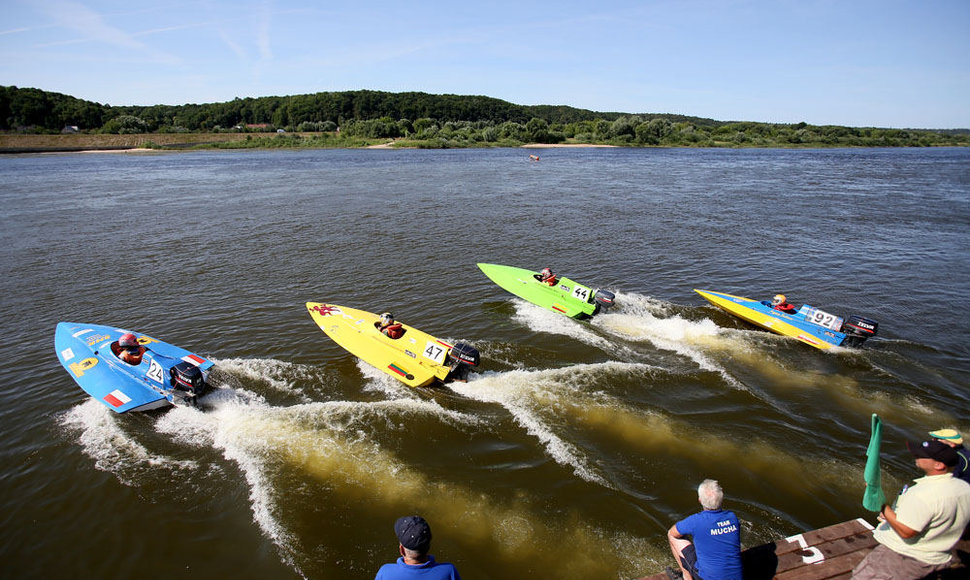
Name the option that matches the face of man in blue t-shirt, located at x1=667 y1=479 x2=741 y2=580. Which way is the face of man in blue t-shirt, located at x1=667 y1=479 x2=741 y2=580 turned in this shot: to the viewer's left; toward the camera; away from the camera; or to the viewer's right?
away from the camera

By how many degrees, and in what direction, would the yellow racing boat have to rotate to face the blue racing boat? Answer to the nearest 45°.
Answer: approximately 45° to its left

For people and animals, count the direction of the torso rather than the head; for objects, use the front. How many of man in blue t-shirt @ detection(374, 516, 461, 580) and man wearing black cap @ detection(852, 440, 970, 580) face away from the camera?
1

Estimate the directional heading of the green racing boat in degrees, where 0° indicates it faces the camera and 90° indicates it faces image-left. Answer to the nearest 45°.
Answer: approximately 135°

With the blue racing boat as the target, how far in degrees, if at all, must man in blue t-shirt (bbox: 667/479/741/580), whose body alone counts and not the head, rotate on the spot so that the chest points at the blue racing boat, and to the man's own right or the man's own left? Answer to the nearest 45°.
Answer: approximately 45° to the man's own left

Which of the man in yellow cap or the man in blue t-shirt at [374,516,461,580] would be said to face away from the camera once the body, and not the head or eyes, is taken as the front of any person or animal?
the man in blue t-shirt

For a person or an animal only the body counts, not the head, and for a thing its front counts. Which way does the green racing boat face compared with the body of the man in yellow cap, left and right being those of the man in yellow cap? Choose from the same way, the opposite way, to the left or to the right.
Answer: the same way

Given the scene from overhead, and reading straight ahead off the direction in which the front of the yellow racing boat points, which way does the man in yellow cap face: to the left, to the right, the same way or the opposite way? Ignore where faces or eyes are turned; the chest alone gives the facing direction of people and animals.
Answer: the same way

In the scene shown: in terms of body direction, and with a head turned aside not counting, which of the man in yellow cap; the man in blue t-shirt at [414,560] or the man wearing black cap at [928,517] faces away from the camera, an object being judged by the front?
the man in blue t-shirt

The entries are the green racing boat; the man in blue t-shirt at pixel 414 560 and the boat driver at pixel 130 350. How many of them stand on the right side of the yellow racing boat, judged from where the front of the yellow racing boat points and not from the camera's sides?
1

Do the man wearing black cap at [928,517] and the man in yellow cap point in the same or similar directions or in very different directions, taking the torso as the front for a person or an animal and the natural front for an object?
same or similar directions

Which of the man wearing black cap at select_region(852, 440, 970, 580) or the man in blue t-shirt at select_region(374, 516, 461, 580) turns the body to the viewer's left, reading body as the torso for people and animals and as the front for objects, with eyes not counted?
the man wearing black cap

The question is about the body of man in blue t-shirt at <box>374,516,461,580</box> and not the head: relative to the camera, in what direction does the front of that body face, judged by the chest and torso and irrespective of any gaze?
away from the camera

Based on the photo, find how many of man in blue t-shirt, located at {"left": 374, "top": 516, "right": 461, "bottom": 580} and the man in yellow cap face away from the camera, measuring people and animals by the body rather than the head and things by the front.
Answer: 1

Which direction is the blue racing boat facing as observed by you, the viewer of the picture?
facing away from the viewer and to the left of the viewer

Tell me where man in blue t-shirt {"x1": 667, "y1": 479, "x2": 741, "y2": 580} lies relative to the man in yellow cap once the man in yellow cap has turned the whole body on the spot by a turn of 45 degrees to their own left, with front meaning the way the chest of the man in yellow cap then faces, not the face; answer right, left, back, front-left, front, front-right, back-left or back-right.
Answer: front

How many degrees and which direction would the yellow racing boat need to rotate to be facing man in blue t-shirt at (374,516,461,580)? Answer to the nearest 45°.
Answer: approximately 135° to its left

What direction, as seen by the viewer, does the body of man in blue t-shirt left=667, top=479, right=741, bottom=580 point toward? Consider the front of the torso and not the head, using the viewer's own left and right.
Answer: facing away from the viewer and to the left of the viewer

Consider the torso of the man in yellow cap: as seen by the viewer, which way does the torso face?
to the viewer's left

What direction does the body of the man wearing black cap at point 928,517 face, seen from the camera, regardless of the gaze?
to the viewer's left
